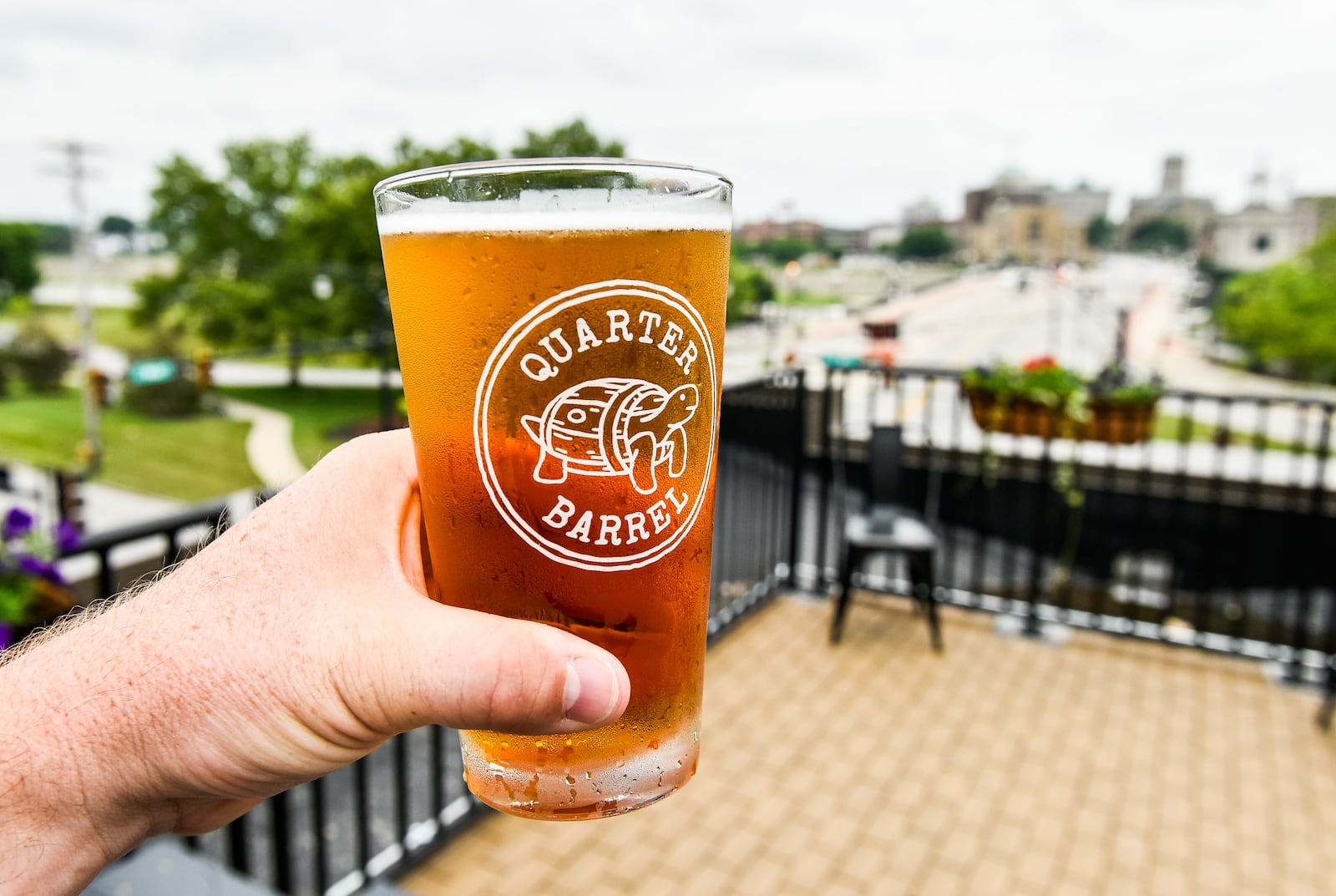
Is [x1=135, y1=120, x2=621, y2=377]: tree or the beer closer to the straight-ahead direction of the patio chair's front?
the beer

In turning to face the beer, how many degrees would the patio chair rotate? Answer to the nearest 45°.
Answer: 0° — it already faces it

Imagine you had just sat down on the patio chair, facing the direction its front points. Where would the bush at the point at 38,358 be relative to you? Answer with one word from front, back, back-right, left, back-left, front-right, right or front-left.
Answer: back-right

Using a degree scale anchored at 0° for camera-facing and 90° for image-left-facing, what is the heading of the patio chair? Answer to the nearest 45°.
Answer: approximately 0°

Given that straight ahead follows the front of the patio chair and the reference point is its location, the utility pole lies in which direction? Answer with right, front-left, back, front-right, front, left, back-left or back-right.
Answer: back-right

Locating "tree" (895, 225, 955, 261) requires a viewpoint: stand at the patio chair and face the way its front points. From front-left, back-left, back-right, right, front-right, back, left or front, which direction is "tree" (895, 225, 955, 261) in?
back

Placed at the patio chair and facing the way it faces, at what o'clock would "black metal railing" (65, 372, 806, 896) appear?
The black metal railing is roughly at 2 o'clock from the patio chair.

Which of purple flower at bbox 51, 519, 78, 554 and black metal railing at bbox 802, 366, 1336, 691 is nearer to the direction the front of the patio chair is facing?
the purple flower

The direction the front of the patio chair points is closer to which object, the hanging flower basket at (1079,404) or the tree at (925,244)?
the hanging flower basket

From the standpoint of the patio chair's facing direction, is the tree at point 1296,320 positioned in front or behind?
behind

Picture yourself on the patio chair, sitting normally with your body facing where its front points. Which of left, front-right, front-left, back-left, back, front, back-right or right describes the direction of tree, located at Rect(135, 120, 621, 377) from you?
back-right

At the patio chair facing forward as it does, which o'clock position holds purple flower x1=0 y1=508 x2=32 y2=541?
The purple flower is roughly at 1 o'clock from the patio chair.

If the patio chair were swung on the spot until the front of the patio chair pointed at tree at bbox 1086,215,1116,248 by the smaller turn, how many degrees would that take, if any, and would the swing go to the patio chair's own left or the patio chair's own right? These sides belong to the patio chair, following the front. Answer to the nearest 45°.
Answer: approximately 180°

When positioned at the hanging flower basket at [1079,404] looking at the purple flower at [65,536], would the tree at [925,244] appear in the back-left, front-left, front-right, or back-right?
back-right

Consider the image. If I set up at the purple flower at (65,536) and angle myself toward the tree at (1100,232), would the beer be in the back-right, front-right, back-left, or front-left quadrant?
back-right
